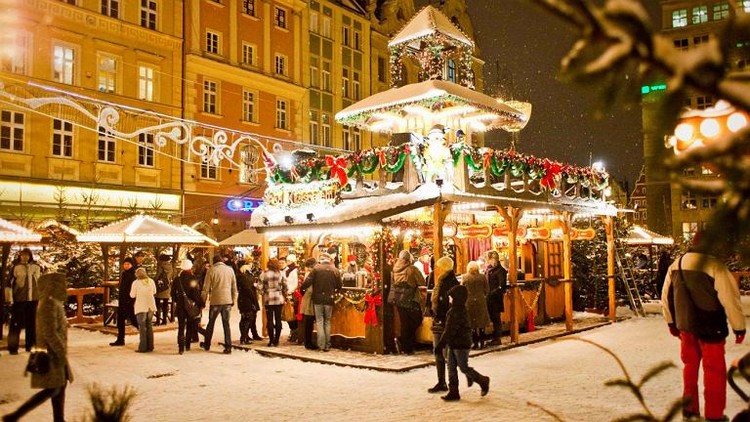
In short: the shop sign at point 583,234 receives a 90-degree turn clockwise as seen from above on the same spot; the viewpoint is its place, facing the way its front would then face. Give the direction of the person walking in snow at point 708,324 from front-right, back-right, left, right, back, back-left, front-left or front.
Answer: left

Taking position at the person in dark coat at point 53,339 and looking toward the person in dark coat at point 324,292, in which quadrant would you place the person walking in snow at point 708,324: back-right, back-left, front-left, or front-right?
front-right

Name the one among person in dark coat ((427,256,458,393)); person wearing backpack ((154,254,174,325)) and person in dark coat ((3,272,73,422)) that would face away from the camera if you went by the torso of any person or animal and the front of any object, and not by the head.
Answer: the person wearing backpack

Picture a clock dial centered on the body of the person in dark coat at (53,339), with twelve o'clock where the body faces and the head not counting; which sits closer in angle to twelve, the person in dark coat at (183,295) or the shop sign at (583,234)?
the shop sign

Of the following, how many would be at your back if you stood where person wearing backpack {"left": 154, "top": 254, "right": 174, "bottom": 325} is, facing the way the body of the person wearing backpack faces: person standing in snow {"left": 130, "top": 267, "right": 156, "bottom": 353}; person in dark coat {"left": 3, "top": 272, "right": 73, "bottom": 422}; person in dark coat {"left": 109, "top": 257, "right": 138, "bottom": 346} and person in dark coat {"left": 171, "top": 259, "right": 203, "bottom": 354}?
4

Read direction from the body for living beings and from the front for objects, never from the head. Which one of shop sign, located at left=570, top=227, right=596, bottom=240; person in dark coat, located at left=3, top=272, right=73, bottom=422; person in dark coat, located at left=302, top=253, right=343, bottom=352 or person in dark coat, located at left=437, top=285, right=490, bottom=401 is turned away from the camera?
person in dark coat, located at left=302, top=253, right=343, bottom=352

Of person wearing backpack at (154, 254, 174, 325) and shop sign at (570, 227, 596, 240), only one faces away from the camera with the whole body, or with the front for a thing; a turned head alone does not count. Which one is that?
the person wearing backpack

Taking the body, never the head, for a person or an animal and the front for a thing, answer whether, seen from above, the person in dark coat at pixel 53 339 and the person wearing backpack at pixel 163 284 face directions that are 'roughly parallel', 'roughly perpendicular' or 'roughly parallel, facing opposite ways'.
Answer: roughly perpendicular

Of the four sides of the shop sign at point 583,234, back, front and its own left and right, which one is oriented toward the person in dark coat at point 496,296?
right

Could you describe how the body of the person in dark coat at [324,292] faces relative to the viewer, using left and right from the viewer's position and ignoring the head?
facing away from the viewer

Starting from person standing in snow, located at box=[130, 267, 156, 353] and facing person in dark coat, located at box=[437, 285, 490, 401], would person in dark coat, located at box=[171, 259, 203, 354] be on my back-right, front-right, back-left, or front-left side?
front-left

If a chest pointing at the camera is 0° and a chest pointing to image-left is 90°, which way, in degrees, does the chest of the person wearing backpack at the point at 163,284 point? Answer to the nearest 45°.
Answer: approximately 180°
